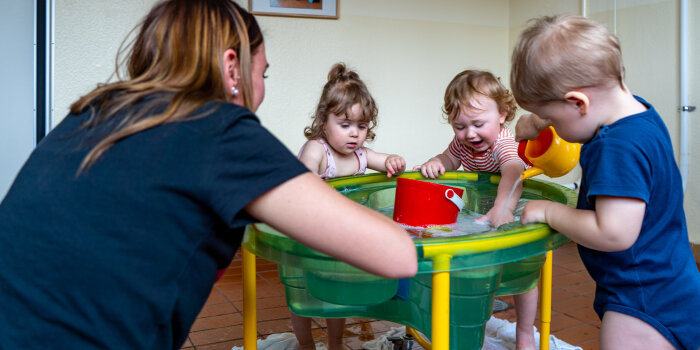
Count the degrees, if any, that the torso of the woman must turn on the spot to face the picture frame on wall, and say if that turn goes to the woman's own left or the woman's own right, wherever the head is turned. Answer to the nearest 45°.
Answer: approximately 45° to the woman's own left

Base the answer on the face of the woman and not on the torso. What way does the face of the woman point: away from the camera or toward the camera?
away from the camera

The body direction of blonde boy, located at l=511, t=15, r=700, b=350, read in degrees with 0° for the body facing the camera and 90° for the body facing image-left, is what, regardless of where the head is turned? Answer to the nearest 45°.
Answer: approximately 90°

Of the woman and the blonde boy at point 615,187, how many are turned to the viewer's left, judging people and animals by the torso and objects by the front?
1

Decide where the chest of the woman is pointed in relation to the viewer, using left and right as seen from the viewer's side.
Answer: facing away from the viewer and to the right of the viewer
